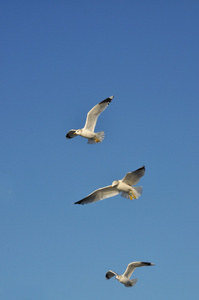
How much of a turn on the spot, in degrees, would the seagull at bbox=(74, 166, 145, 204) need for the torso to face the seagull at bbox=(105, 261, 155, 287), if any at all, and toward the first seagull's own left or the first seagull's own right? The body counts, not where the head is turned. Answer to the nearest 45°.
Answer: approximately 135° to the first seagull's own right

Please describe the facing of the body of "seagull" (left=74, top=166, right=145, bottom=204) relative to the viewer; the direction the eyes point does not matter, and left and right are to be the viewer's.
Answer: facing the viewer and to the left of the viewer
